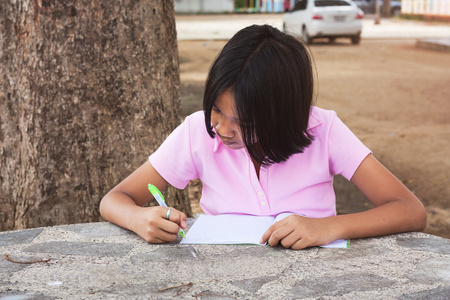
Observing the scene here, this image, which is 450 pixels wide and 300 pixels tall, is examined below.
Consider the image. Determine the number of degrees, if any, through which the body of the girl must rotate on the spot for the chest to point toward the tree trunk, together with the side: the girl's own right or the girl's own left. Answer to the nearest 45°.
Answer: approximately 135° to the girl's own right

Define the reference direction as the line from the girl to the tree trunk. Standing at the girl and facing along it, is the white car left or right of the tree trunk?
right

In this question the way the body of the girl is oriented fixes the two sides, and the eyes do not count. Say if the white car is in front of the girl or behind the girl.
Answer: behind

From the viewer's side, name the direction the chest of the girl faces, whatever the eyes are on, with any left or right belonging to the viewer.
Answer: facing the viewer

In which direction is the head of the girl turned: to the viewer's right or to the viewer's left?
to the viewer's left
